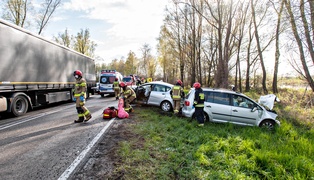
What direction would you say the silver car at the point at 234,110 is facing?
to the viewer's right

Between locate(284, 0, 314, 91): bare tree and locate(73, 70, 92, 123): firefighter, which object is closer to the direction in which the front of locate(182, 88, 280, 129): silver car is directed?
the bare tree

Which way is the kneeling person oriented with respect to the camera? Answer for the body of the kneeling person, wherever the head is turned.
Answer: to the viewer's left

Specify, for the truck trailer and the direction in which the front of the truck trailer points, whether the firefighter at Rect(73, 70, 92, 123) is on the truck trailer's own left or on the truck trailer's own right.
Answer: on the truck trailer's own left

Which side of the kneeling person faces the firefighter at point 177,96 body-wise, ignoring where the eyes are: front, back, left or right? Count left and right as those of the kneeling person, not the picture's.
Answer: back

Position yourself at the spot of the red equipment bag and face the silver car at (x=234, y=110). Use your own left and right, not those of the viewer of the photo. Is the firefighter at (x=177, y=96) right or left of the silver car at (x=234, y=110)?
left

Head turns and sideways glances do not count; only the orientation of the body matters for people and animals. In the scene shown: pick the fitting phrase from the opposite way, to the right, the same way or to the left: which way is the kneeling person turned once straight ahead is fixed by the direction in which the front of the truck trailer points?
to the right

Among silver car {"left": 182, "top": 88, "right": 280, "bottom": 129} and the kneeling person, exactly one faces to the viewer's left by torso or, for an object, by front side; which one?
the kneeling person

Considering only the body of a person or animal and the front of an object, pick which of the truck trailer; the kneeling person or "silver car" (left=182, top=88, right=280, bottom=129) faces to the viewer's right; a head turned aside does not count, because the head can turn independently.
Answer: the silver car

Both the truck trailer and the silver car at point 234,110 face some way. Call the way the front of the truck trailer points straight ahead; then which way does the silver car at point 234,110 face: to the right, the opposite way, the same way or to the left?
to the left

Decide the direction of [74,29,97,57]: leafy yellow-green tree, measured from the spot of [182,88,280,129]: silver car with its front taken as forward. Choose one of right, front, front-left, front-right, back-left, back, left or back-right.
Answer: back-left
